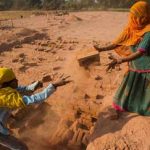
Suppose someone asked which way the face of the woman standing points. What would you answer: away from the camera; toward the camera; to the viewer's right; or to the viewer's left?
to the viewer's left

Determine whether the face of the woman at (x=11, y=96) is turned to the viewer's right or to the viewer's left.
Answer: to the viewer's right

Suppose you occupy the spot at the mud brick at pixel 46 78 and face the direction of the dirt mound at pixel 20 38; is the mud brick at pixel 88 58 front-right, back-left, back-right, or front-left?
back-right

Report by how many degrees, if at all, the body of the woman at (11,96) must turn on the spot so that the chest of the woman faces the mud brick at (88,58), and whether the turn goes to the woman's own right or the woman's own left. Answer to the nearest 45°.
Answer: approximately 45° to the woman's own left

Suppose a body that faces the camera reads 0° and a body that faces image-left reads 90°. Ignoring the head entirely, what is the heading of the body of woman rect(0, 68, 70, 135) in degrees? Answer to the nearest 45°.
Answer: approximately 270°

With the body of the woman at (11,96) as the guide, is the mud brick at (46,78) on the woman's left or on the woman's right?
on the woman's left
